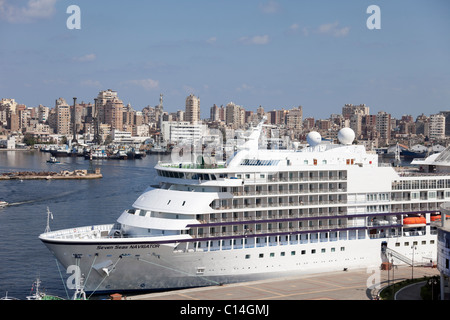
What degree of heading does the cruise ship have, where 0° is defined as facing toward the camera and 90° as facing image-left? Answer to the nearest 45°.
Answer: approximately 45°
